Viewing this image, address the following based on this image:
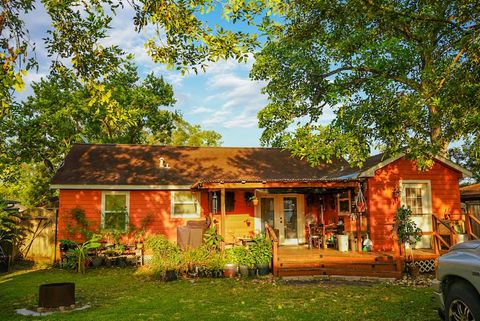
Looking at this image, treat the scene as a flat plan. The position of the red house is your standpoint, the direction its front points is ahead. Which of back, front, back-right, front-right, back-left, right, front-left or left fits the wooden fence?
right

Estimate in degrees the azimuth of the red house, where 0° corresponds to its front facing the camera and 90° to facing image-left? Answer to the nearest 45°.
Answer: approximately 0°

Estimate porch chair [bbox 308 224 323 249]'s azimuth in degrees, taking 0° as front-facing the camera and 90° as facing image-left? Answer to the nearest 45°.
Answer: approximately 0°

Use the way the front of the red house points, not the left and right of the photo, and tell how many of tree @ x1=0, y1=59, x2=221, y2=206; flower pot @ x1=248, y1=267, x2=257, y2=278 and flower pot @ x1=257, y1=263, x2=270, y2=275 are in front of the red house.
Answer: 2

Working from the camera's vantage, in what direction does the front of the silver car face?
facing to the left of the viewer

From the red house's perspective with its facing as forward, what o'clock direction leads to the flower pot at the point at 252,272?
The flower pot is roughly at 12 o'clock from the red house.

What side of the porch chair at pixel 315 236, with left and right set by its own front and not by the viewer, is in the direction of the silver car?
front

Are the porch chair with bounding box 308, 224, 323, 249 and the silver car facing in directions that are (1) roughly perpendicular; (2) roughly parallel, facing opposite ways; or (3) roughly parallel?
roughly perpendicular

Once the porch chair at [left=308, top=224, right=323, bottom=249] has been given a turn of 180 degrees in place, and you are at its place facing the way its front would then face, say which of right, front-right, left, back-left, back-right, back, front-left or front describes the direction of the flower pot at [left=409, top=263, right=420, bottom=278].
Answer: back-right

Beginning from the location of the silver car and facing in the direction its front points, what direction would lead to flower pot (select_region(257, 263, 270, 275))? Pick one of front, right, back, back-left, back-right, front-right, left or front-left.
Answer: front-right

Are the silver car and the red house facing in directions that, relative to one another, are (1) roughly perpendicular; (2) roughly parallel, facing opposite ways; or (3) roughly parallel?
roughly perpendicular
